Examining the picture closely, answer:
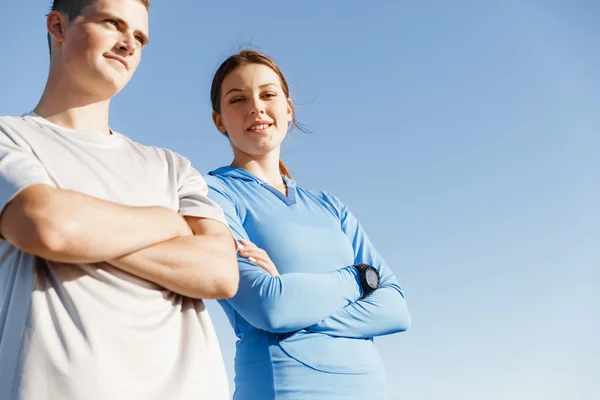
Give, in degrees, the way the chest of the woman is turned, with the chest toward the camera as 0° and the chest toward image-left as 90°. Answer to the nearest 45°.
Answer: approximately 315°

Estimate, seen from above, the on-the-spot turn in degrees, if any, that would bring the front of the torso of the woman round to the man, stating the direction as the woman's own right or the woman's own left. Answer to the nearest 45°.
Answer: approximately 90° to the woman's own right

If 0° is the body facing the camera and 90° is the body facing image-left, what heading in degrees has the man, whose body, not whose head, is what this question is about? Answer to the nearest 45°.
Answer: approximately 315°

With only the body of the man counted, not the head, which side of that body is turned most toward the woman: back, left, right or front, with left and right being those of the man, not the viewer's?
left
